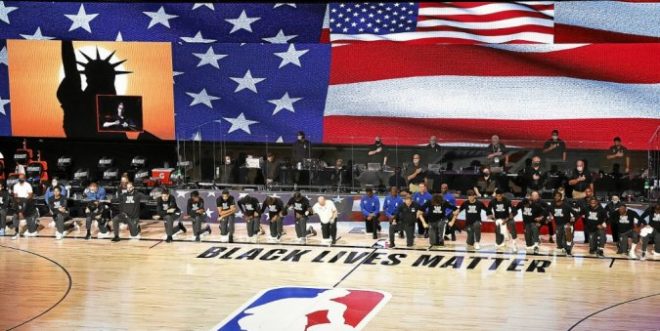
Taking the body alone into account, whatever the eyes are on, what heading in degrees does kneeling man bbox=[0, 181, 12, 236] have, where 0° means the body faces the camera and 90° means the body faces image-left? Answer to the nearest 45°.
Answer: approximately 0°

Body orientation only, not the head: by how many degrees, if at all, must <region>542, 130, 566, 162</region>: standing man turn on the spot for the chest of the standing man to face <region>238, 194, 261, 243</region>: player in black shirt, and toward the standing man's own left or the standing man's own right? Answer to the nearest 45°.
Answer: approximately 90° to the standing man's own right

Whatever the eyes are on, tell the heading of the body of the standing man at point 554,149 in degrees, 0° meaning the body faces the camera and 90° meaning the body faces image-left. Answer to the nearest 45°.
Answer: approximately 0°

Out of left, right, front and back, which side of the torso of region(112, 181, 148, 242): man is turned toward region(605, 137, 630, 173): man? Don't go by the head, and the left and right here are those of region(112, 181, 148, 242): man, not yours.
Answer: left

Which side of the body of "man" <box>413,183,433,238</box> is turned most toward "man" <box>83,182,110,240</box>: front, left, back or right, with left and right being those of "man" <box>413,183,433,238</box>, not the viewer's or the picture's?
right
